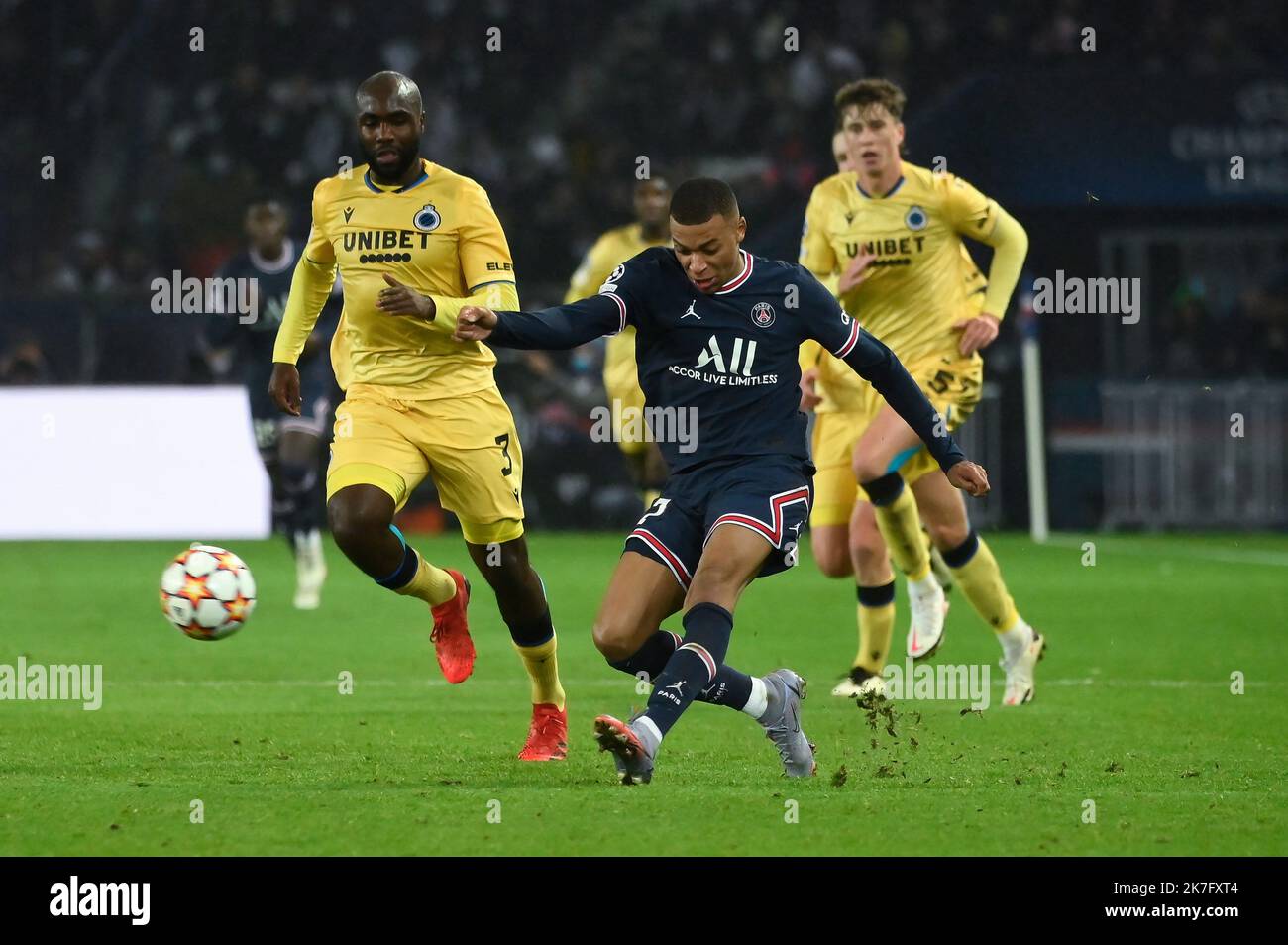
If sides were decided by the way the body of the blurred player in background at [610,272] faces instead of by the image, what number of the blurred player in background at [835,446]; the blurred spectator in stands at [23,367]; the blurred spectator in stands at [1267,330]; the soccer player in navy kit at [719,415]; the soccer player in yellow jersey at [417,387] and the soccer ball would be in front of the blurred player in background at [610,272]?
4

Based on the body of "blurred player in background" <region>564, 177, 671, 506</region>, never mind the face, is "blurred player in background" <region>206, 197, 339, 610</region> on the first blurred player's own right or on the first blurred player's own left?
on the first blurred player's own right

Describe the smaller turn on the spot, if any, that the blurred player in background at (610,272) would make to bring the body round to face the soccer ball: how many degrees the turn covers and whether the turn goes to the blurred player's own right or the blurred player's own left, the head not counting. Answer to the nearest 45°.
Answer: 0° — they already face it

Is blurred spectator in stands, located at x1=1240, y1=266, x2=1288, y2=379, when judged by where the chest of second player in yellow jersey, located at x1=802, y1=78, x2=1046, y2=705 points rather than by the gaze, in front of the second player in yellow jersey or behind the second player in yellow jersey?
behind

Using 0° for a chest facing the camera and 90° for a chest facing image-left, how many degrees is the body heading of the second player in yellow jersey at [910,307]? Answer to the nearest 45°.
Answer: approximately 0°

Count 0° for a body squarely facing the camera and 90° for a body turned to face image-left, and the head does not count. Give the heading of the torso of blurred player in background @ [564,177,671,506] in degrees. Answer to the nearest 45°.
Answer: approximately 0°

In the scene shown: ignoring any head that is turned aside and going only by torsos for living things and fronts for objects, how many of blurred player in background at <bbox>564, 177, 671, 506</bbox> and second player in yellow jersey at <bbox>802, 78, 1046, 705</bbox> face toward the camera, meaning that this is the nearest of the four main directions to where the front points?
2

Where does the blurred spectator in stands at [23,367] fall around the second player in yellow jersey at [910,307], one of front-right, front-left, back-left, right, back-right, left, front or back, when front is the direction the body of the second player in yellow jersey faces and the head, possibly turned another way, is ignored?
back-right

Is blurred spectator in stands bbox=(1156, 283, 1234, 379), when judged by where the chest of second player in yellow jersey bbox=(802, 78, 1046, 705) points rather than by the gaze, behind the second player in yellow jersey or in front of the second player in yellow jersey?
behind

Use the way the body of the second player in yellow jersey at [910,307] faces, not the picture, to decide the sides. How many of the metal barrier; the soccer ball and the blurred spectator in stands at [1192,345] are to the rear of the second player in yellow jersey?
2

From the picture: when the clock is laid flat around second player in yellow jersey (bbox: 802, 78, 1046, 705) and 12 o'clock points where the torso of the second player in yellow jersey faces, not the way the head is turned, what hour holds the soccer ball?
The soccer ball is roughly at 2 o'clock from the second player in yellow jersey.

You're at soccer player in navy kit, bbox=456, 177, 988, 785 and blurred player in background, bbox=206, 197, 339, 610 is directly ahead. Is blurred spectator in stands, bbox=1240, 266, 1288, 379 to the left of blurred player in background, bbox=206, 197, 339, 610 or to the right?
right
